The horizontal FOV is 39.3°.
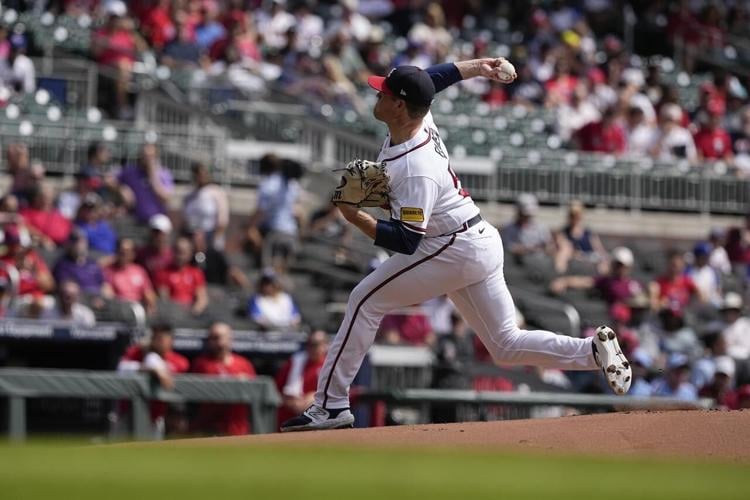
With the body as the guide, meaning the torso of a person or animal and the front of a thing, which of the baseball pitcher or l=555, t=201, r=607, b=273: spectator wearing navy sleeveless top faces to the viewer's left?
the baseball pitcher

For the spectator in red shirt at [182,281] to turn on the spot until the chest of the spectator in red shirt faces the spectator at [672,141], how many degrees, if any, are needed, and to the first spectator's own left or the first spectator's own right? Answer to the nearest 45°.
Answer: approximately 135° to the first spectator's own left

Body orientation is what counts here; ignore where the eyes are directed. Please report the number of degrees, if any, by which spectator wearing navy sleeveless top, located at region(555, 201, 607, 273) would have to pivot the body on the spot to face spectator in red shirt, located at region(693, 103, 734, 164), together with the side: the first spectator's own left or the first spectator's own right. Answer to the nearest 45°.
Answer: approximately 135° to the first spectator's own left

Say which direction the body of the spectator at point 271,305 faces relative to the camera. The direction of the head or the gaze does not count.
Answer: toward the camera

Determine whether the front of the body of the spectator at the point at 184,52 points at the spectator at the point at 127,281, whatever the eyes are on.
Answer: yes

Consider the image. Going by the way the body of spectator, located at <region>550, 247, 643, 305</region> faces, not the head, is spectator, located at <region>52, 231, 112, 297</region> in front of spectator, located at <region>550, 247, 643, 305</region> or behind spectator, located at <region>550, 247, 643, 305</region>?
in front

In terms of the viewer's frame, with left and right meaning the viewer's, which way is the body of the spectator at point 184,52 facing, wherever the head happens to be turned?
facing the viewer

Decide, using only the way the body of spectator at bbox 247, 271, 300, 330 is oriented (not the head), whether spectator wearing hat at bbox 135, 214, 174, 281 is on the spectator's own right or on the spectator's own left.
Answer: on the spectator's own right

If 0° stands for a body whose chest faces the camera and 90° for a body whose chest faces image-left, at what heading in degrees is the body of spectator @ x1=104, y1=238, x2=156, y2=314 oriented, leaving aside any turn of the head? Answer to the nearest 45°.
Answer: approximately 0°

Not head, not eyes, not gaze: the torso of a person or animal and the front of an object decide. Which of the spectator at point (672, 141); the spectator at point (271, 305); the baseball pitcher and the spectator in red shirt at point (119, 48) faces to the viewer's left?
the baseball pitcher

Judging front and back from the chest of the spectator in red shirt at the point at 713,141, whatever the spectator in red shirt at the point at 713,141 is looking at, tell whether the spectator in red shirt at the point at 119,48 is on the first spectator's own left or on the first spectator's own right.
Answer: on the first spectator's own right

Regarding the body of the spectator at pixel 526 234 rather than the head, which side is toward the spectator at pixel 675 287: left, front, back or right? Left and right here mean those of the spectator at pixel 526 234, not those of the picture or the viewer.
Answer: left

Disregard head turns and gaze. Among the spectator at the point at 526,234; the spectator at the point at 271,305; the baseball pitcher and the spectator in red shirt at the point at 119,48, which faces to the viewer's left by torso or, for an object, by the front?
the baseball pitcher

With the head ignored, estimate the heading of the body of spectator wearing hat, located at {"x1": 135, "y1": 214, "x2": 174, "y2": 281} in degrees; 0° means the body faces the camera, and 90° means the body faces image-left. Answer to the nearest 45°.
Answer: approximately 0°

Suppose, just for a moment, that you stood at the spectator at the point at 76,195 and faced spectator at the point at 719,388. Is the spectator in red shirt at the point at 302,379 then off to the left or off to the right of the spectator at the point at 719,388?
right

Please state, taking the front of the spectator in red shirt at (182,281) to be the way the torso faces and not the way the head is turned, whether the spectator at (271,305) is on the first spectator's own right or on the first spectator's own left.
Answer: on the first spectator's own left
